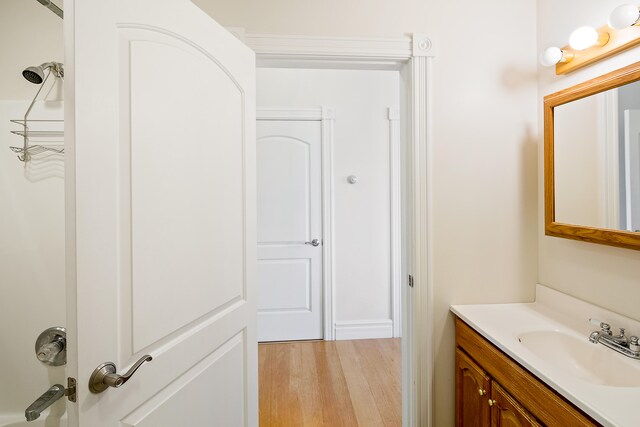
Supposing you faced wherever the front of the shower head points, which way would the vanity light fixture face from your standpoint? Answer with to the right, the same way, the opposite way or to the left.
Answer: to the right

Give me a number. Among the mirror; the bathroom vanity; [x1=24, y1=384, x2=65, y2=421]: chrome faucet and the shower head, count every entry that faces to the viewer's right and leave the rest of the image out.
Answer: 0

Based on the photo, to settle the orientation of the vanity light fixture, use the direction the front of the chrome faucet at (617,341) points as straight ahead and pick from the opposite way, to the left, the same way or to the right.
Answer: the same way

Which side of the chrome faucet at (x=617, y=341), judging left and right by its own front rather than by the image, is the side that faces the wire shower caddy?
front

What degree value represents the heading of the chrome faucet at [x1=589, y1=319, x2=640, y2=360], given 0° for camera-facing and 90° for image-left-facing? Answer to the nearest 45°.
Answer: approximately 45°

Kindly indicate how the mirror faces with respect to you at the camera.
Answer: facing the viewer and to the left of the viewer

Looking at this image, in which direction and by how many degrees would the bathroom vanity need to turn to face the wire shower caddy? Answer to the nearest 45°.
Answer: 0° — it already faces it

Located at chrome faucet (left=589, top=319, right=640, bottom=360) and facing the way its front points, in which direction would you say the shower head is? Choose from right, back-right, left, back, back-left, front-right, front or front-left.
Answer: front

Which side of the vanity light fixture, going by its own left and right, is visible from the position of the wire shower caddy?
front

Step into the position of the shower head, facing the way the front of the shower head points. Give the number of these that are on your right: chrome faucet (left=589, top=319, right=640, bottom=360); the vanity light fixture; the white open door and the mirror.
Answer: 0

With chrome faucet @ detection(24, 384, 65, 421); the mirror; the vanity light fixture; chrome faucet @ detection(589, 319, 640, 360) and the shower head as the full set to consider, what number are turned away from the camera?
0

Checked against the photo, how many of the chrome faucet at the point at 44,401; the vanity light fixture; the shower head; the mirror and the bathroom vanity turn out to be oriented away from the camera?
0

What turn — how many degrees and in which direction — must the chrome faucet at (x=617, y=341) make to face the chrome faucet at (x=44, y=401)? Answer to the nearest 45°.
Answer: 0° — it already faces it

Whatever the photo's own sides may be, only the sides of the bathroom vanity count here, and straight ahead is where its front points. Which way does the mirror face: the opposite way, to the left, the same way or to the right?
the same way

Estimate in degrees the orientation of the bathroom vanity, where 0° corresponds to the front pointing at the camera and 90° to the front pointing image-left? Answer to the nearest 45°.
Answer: approximately 45°
